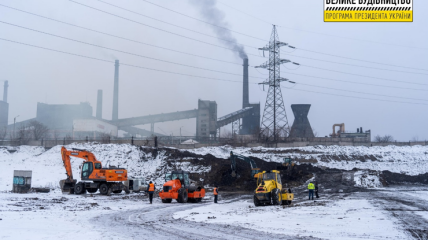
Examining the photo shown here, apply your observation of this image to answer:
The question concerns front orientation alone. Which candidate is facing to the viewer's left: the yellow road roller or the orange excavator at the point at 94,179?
the orange excavator

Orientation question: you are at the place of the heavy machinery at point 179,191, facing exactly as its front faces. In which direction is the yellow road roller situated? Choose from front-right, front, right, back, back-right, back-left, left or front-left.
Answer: right

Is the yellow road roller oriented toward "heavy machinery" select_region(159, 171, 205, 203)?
no

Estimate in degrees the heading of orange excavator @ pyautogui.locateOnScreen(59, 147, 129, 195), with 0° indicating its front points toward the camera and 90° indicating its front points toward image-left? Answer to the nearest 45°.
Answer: approximately 90°

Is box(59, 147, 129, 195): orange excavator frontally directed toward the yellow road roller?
no
